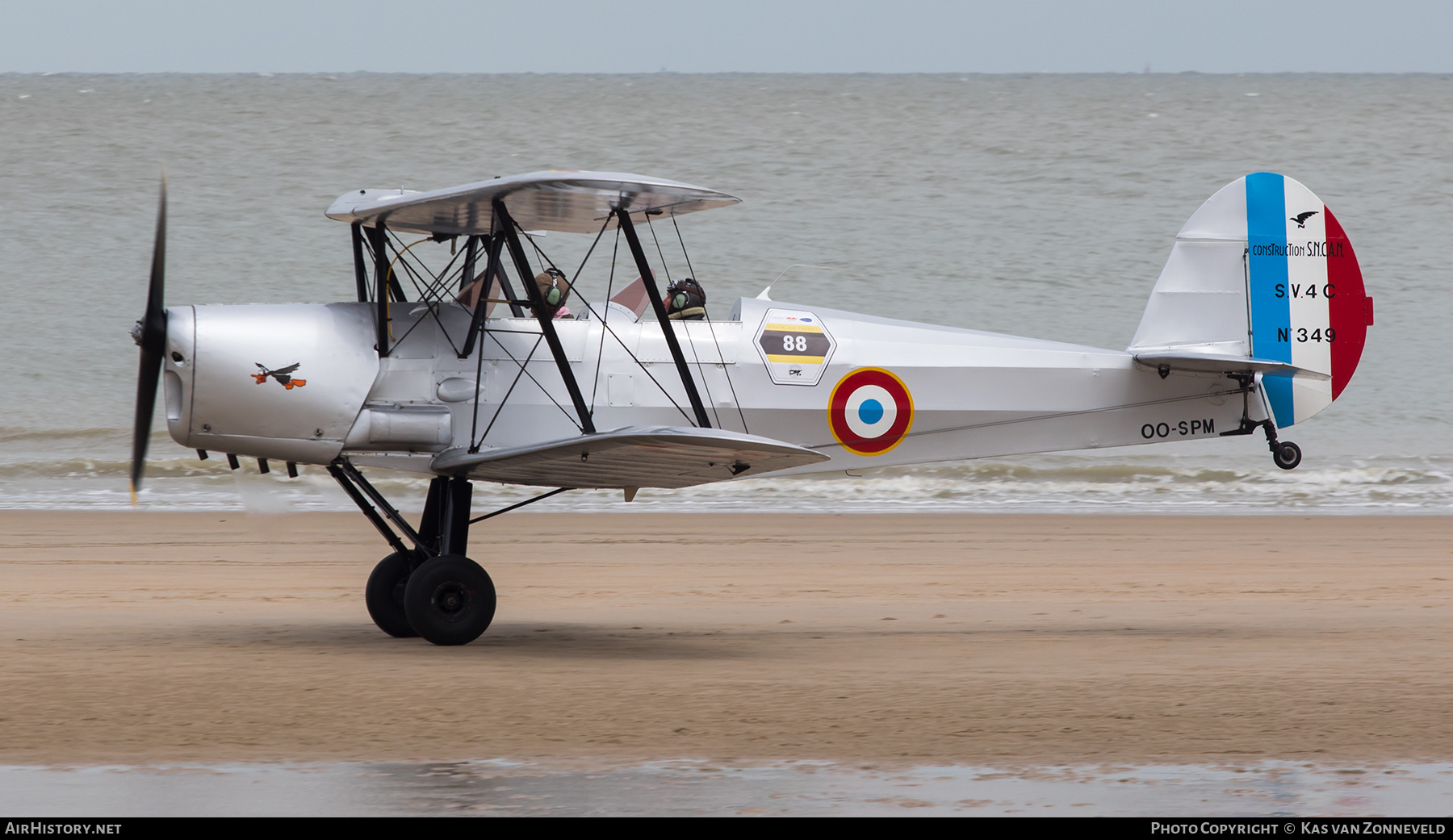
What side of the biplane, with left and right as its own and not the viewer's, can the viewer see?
left
